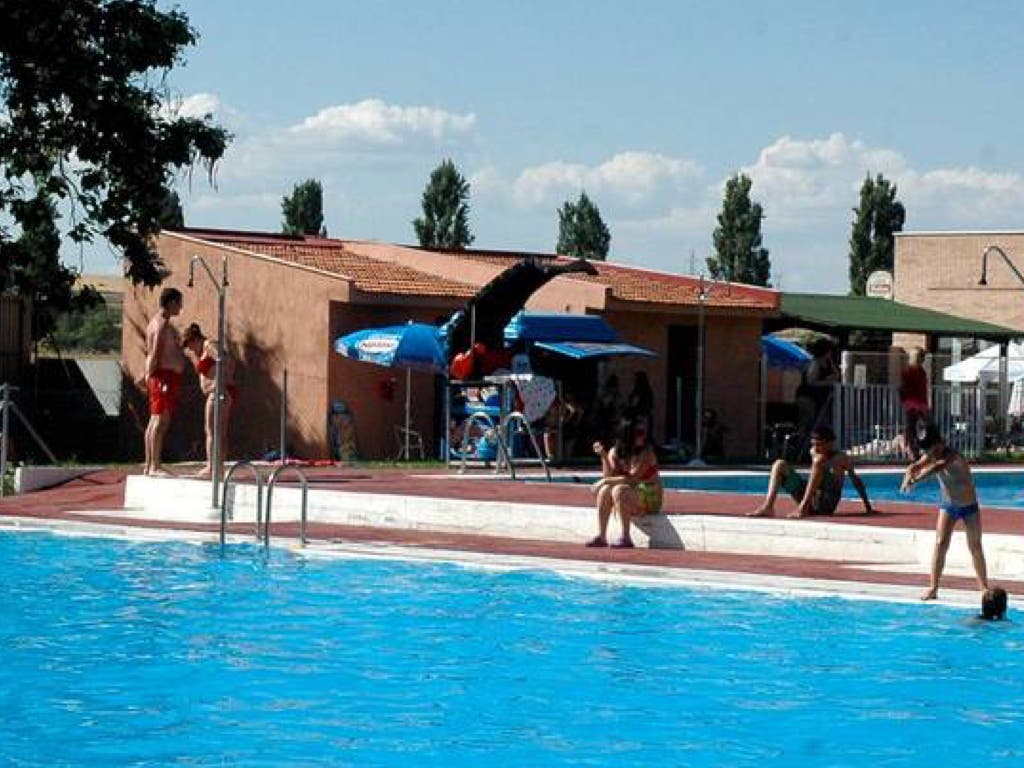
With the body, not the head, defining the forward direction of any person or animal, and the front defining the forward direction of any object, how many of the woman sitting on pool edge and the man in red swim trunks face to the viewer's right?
1

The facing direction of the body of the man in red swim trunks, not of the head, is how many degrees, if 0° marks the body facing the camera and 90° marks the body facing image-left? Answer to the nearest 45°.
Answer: approximately 270°

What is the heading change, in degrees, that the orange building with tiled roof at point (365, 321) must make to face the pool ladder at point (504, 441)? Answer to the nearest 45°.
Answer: approximately 45° to its right

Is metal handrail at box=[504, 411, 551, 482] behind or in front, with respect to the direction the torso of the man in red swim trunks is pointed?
in front

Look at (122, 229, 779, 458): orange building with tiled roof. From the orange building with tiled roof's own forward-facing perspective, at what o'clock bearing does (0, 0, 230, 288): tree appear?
The tree is roughly at 4 o'clock from the orange building with tiled roof.

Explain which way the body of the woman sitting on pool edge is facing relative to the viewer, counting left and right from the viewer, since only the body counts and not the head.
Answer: facing the viewer and to the left of the viewer

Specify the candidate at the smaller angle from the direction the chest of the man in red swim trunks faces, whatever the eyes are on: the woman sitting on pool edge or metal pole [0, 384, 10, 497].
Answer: the woman sitting on pool edge

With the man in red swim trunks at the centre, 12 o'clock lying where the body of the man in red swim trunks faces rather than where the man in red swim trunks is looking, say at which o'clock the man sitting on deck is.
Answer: The man sitting on deck is roughly at 1 o'clock from the man in red swim trunks.

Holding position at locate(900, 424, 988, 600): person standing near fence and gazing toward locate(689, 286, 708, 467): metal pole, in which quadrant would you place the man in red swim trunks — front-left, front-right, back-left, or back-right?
front-left

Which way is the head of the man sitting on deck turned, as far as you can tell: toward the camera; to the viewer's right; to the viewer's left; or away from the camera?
toward the camera

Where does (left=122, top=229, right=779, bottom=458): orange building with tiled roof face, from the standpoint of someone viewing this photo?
facing the viewer and to the right of the viewer
